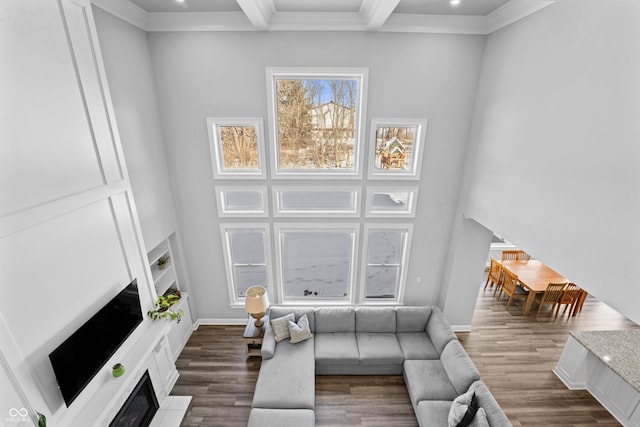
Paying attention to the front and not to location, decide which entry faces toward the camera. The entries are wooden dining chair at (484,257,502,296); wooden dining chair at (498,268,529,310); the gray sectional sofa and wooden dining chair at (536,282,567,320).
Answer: the gray sectional sofa

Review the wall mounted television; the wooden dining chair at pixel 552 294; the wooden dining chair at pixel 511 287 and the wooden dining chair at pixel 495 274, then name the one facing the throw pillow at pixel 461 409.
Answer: the wall mounted television

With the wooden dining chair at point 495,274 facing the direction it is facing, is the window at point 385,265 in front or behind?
behind

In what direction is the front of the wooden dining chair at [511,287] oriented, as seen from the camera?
facing away from the viewer and to the right of the viewer

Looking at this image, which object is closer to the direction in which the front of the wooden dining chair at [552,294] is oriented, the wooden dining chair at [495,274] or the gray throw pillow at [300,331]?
the wooden dining chair

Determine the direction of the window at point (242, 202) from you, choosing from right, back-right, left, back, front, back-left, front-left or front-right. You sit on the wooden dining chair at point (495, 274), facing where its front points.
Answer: back

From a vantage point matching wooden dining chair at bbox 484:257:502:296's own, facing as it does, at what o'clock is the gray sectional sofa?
The gray sectional sofa is roughly at 5 o'clock from the wooden dining chair.

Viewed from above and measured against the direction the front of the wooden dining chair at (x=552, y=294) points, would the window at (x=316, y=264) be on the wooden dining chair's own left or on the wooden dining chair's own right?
on the wooden dining chair's own left

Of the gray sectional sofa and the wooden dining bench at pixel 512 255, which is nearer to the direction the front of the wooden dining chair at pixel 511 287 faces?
the wooden dining bench

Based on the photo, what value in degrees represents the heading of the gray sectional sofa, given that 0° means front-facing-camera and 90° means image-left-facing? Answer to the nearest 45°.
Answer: approximately 0°
